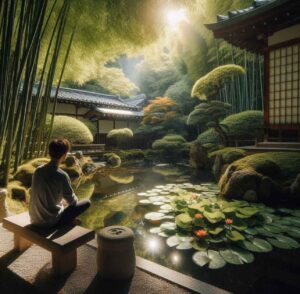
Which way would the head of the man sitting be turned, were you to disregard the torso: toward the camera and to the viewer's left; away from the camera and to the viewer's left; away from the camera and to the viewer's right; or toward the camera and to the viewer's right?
away from the camera and to the viewer's right

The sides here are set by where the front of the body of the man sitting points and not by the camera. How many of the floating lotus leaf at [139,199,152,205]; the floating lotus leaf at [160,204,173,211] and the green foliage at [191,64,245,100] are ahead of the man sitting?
3

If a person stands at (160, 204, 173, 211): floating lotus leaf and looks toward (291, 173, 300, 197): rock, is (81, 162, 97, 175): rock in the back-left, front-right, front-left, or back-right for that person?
back-left

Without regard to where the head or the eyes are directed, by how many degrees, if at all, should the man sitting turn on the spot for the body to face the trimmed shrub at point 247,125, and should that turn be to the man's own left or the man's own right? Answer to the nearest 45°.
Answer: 0° — they already face it

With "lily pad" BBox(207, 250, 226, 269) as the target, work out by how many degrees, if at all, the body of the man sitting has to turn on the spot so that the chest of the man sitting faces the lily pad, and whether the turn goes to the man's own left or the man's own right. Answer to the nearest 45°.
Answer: approximately 45° to the man's own right

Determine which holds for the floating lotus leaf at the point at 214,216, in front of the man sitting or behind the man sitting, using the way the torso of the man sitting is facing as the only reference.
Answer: in front

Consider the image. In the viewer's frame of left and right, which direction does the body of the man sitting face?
facing away from the viewer and to the right of the viewer

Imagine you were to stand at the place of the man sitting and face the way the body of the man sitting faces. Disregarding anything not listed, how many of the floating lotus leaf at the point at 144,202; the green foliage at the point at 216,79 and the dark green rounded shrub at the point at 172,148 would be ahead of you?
3

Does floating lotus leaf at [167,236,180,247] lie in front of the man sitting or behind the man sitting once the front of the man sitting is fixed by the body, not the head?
in front

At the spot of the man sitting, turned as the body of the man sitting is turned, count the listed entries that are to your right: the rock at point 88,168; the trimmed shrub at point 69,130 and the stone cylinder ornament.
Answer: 1

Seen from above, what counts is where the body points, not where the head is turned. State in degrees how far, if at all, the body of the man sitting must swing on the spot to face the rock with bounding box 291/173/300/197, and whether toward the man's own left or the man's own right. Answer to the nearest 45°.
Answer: approximately 45° to the man's own right

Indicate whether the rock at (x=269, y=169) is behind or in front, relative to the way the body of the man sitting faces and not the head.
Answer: in front

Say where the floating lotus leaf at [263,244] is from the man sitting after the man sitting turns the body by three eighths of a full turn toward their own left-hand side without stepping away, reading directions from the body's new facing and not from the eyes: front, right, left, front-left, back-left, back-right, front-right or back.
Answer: back

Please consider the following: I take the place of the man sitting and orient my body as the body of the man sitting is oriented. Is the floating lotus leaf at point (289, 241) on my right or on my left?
on my right

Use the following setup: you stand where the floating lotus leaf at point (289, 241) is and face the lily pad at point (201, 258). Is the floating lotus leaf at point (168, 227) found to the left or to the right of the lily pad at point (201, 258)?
right

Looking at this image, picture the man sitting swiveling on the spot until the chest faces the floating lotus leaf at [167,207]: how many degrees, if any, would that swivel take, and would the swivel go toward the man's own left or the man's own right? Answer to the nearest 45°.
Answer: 0° — they already face it

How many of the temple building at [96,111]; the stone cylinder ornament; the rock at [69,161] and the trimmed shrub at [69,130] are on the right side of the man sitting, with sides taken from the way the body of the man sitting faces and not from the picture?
1

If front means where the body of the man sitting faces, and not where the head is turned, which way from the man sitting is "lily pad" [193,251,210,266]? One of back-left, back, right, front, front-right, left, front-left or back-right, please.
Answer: front-right
